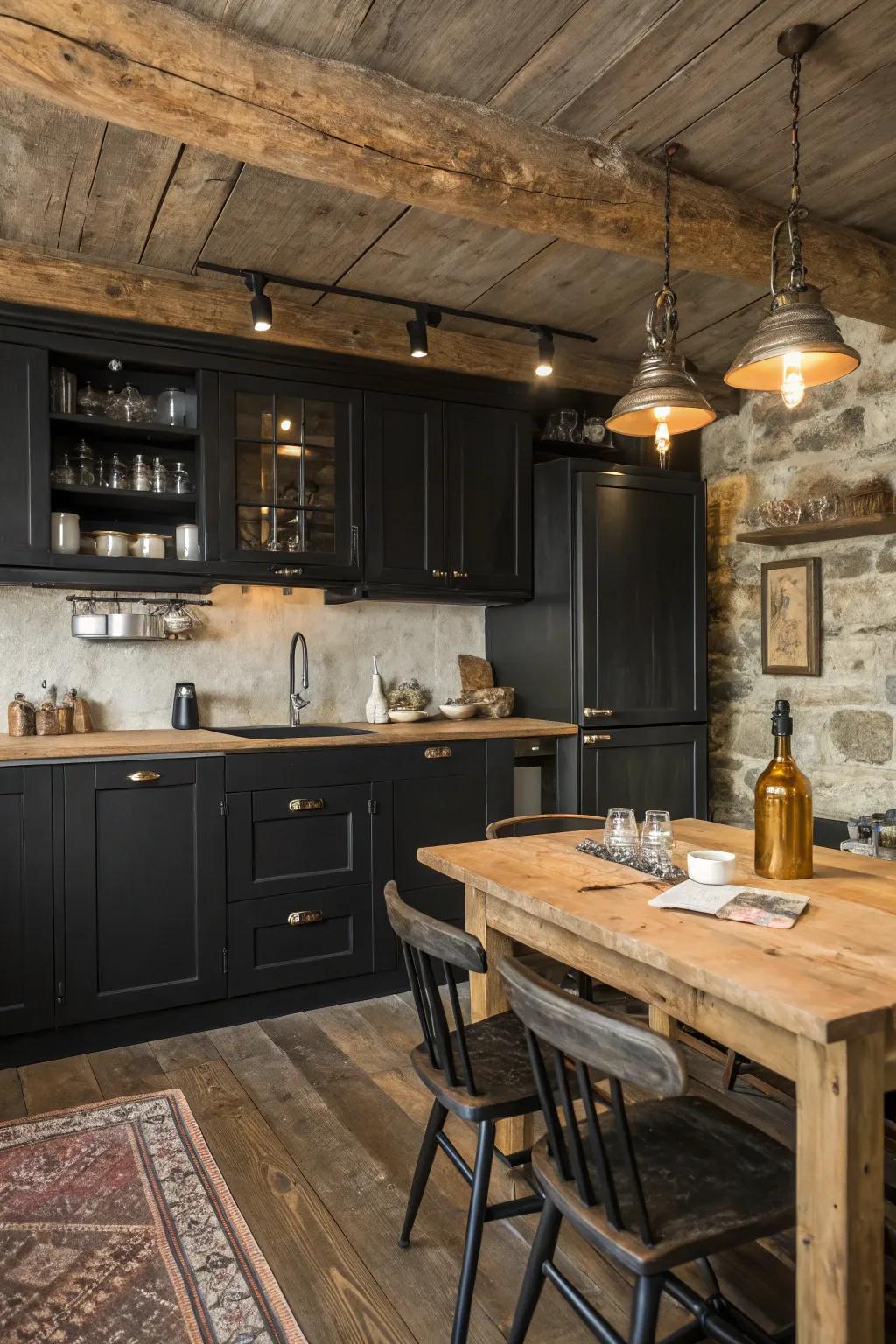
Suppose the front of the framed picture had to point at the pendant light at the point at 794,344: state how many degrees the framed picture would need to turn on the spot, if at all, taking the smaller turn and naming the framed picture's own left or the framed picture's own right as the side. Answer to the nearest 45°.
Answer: approximately 45° to the framed picture's own left

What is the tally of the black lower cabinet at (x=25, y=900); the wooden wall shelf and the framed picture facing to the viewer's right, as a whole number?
0

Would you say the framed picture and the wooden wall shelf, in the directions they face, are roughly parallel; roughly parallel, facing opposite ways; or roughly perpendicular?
roughly parallel

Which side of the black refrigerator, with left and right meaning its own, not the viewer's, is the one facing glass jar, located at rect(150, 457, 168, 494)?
right

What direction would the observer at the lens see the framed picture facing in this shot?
facing the viewer and to the left of the viewer

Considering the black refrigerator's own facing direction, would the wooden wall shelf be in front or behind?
in front

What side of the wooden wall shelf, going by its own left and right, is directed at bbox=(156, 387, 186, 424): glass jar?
front

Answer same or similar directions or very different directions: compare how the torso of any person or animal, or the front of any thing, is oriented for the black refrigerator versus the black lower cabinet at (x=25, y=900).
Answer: same or similar directions

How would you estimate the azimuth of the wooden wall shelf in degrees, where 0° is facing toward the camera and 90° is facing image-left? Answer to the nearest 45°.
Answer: approximately 45°

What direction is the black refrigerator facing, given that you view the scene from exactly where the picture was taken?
facing the viewer and to the right of the viewer

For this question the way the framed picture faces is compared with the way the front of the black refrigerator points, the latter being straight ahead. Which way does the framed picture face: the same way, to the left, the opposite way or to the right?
to the right

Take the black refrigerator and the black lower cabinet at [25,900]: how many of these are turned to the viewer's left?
0

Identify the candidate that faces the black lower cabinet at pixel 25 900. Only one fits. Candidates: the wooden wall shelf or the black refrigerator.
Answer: the wooden wall shelf

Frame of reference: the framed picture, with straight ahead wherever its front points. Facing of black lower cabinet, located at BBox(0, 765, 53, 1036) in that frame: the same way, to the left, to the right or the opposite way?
to the left

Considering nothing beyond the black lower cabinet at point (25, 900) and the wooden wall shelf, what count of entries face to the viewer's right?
0

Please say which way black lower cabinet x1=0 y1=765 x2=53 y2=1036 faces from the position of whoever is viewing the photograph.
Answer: facing the viewer

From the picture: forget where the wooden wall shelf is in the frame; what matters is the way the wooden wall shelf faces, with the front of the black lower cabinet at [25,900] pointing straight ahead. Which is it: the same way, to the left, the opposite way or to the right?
to the right
